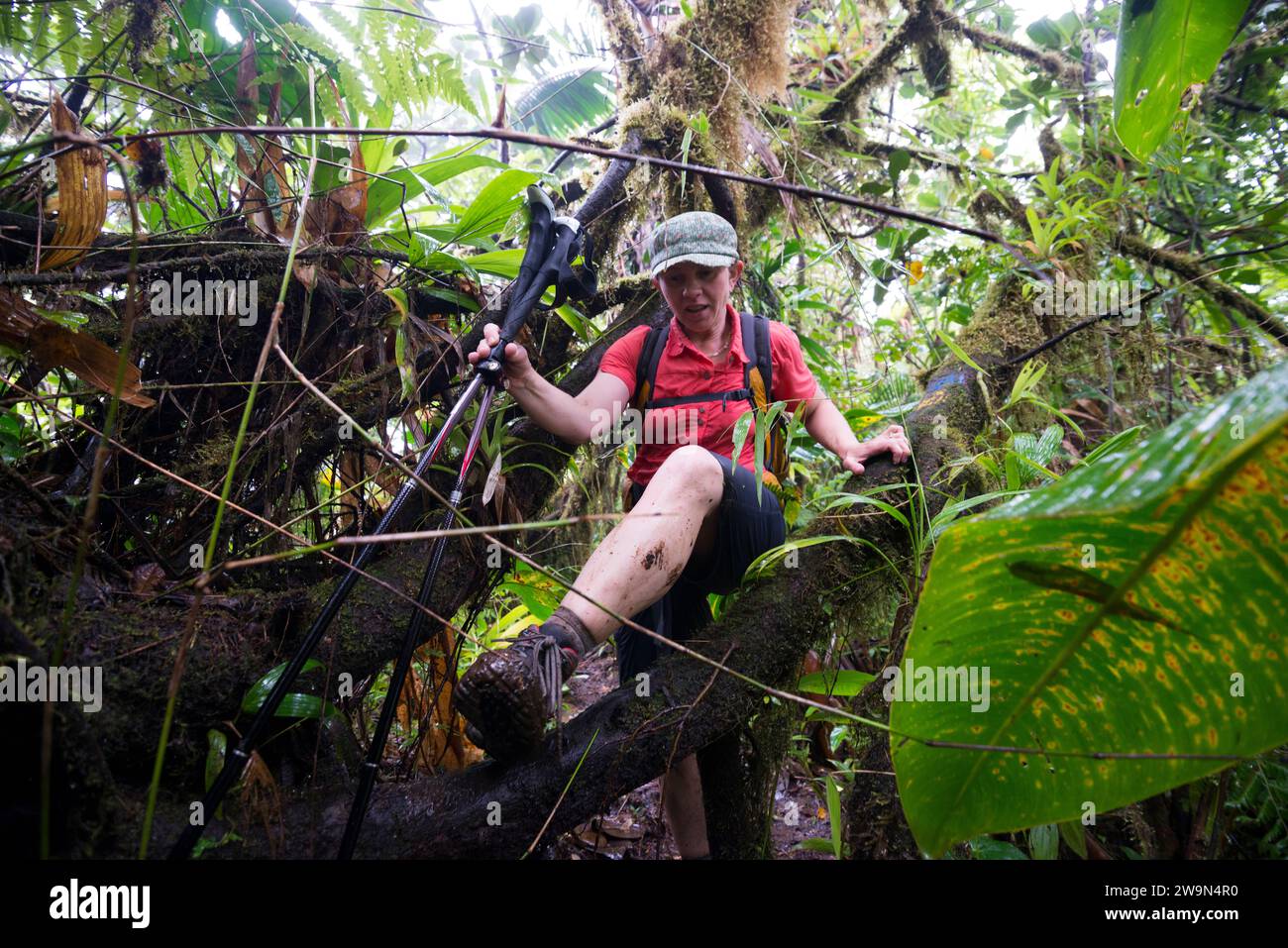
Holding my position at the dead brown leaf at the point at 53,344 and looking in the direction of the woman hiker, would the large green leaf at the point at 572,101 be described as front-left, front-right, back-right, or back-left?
front-left

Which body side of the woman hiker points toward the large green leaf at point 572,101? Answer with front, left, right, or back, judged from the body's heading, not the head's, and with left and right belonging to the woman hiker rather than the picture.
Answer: back

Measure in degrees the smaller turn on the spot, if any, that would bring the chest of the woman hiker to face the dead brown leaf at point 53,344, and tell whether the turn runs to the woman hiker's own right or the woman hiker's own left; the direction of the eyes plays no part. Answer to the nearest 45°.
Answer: approximately 45° to the woman hiker's own right

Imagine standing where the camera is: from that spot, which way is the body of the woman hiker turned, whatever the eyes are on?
toward the camera

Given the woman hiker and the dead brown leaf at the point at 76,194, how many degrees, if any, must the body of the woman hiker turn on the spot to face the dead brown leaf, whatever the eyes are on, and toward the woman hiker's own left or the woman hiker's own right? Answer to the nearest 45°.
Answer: approximately 45° to the woman hiker's own right
